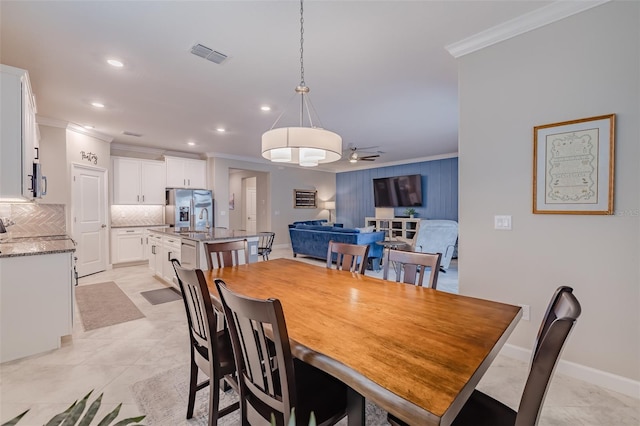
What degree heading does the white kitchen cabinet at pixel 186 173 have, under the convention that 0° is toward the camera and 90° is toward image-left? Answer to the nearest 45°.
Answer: approximately 0°

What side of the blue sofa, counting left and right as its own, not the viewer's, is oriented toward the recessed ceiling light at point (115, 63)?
back

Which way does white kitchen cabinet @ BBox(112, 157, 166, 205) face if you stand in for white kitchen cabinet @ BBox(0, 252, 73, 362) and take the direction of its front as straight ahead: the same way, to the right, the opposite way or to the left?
to the right

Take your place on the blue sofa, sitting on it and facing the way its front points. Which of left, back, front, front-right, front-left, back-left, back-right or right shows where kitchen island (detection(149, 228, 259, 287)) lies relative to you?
back

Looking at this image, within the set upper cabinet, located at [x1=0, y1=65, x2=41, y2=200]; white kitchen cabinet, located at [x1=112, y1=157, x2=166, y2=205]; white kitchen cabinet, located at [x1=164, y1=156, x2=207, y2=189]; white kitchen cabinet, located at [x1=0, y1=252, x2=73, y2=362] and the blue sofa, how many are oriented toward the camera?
2

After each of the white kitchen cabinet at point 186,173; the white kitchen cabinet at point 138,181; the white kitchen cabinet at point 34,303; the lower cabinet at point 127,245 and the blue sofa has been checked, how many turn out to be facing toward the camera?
3

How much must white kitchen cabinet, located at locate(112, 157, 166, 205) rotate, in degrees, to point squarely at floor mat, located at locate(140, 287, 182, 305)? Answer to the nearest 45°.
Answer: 0° — it already faces it

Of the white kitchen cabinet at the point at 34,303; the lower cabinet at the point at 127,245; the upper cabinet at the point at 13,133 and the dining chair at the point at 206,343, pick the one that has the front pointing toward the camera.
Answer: the lower cabinet

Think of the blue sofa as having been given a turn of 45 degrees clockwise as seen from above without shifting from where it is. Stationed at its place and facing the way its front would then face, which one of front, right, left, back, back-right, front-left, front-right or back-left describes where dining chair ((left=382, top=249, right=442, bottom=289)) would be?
right

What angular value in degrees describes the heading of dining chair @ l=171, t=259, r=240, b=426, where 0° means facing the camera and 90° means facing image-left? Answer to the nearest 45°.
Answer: approximately 225°

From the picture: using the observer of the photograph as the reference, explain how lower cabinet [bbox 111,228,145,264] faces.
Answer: facing the viewer

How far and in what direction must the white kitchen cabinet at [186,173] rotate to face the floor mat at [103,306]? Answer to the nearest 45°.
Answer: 0° — it already faces it

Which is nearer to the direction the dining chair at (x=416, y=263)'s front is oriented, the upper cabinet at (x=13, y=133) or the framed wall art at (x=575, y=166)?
the upper cabinet

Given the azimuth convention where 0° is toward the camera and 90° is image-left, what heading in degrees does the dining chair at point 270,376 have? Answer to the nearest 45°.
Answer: approximately 225°

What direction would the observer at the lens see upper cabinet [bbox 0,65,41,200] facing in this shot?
facing to the right of the viewer
